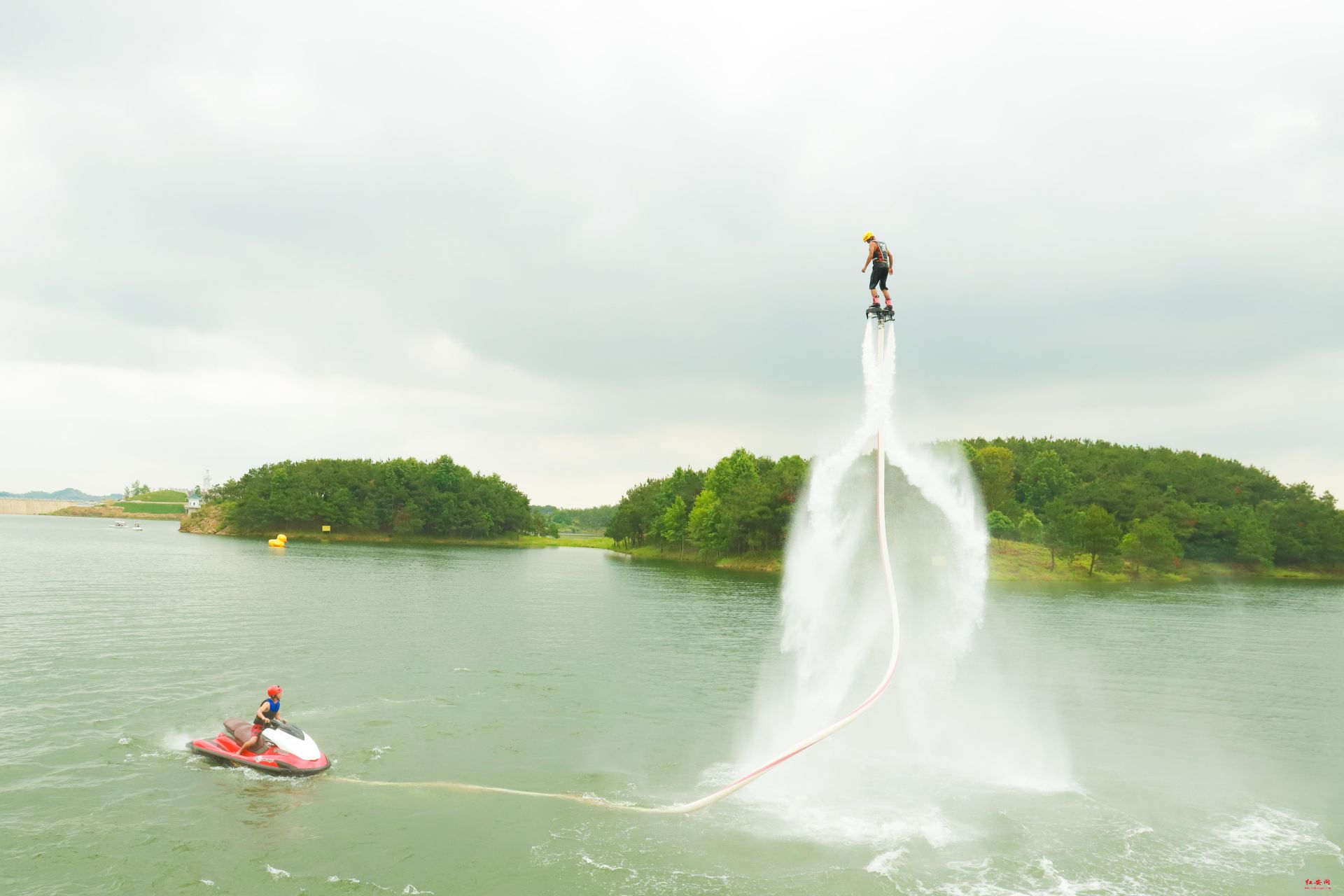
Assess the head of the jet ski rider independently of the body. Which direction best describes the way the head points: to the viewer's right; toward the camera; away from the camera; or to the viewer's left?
to the viewer's right

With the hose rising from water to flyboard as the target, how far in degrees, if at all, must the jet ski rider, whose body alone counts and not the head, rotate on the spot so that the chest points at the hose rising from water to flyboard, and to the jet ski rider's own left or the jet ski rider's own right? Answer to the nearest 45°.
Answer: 0° — they already face it

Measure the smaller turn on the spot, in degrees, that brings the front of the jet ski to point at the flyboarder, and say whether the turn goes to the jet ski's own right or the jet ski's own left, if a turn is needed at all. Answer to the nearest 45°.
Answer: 0° — it already faces them

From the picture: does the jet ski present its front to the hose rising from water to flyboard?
yes

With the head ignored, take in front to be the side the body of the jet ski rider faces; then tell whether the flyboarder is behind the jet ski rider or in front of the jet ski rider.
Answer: in front

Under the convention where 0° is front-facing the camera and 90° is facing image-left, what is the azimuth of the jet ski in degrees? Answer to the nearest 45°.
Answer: approximately 315°

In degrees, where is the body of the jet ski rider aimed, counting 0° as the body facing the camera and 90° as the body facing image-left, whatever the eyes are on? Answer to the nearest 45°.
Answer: approximately 315°
